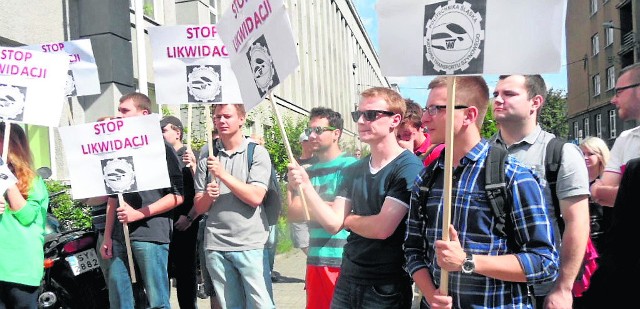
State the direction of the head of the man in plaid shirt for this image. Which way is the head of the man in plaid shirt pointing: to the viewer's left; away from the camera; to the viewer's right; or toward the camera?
to the viewer's left

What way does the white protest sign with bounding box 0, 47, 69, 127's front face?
toward the camera

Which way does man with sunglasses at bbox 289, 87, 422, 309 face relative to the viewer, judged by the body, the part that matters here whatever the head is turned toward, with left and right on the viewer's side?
facing the viewer and to the left of the viewer

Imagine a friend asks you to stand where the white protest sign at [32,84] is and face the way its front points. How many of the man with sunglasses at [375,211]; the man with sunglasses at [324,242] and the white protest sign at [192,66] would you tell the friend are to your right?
0

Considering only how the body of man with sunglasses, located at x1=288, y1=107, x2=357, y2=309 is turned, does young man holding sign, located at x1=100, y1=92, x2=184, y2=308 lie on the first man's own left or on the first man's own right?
on the first man's own right

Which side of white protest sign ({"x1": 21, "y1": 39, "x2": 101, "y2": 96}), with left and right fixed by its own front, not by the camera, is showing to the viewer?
front

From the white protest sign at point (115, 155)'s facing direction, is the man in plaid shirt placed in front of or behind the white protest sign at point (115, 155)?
in front

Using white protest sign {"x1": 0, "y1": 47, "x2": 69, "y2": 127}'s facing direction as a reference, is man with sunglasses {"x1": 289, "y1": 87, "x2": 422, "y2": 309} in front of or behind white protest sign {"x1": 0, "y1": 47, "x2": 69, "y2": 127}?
in front

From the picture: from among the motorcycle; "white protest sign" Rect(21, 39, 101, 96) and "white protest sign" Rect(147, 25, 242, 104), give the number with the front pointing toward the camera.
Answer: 2

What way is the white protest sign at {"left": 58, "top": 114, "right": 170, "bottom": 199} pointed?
toward the camera

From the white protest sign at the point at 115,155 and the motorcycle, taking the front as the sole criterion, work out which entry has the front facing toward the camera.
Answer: the white protest sign

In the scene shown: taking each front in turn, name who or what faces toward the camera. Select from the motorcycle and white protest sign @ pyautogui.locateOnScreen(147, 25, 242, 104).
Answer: the white protest sign

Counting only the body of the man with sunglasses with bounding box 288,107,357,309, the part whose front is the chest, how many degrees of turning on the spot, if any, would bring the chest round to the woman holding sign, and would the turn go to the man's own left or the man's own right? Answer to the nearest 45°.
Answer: approximately 45° to the man's own right

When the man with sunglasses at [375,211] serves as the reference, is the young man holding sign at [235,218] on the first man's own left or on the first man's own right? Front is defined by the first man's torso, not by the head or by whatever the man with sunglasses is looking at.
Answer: on the first man's own right

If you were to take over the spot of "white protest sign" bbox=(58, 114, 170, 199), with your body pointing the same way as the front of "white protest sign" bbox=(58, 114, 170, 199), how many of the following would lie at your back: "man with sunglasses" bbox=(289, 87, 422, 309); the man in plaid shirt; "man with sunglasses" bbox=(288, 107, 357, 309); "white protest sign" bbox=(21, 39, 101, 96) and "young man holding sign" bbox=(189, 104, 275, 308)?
1

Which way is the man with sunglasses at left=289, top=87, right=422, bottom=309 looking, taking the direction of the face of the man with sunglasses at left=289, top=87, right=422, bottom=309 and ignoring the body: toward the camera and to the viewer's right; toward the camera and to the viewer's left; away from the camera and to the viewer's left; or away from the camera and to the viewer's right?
toward the camera and to the viewer's left
